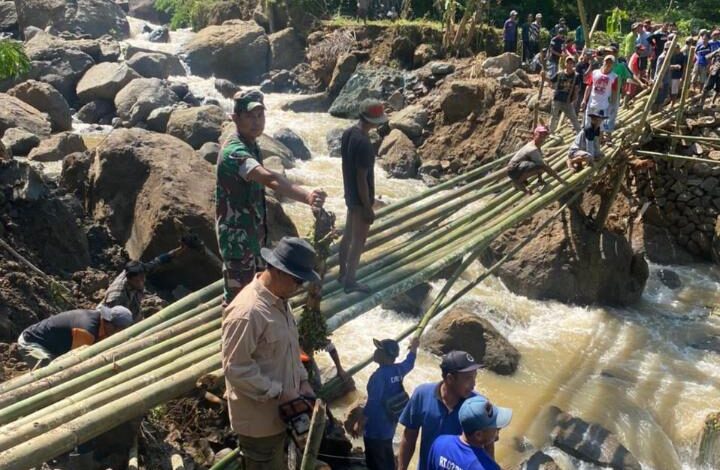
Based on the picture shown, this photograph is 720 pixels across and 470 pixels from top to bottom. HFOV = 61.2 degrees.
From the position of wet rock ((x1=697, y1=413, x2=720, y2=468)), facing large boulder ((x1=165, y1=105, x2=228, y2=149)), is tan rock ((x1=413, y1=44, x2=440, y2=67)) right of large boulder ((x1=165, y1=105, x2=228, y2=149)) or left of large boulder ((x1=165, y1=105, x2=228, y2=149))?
right

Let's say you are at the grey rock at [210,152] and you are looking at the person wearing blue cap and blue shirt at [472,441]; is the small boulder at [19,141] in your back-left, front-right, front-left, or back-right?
back-right

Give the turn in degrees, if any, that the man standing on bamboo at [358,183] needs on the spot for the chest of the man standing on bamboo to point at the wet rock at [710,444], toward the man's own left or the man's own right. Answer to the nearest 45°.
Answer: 0° — they already face it

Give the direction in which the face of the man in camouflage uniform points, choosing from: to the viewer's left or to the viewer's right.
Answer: to the viewer's right
